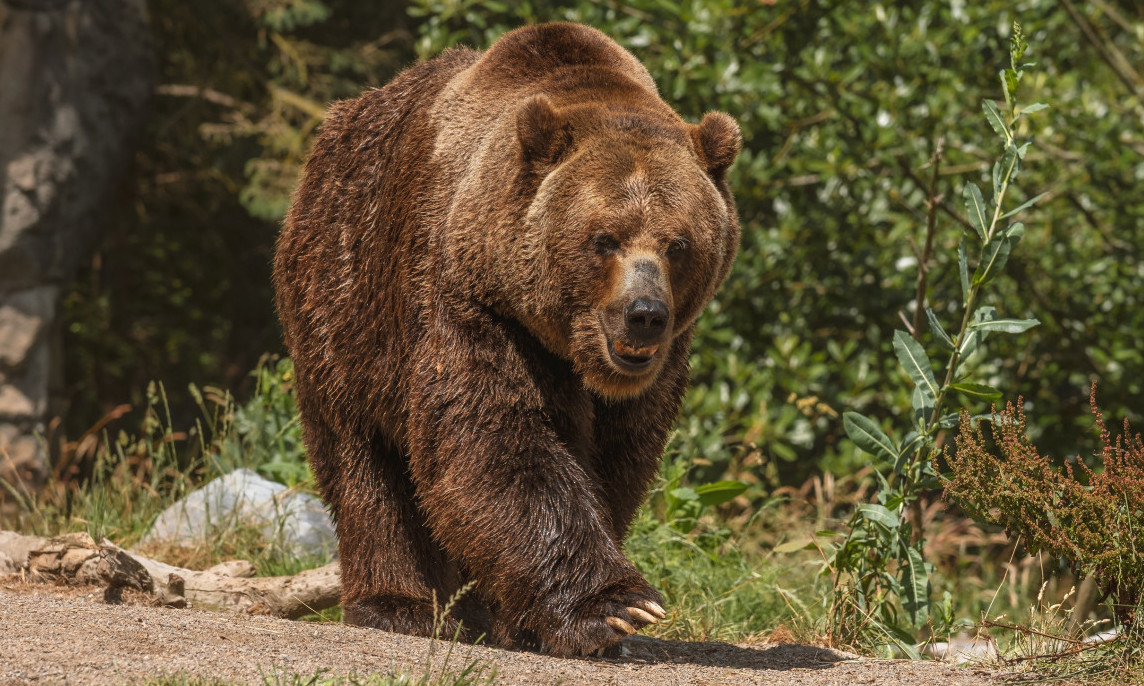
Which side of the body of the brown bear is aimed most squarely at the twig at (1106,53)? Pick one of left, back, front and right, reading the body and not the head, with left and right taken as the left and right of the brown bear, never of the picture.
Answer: left

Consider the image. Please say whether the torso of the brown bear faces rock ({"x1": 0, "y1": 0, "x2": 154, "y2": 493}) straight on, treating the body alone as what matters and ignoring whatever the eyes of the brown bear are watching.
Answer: no

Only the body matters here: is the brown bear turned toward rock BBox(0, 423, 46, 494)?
no

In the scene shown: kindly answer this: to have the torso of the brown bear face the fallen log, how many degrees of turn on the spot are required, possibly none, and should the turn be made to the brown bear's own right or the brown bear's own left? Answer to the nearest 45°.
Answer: approximately 135° to the brown bear's own right

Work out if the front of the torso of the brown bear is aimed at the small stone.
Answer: no

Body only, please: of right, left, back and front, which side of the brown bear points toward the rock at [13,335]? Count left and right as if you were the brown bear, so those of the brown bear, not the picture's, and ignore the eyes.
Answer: back

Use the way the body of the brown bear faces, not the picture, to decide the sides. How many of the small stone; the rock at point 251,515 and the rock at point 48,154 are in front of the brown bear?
0

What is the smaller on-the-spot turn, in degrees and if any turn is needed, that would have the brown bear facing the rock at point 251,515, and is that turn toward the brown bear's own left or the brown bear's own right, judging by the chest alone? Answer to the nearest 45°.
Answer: approximately 180°

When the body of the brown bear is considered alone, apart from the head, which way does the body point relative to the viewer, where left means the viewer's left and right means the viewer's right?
facing the viewer and to the right of the viewer
